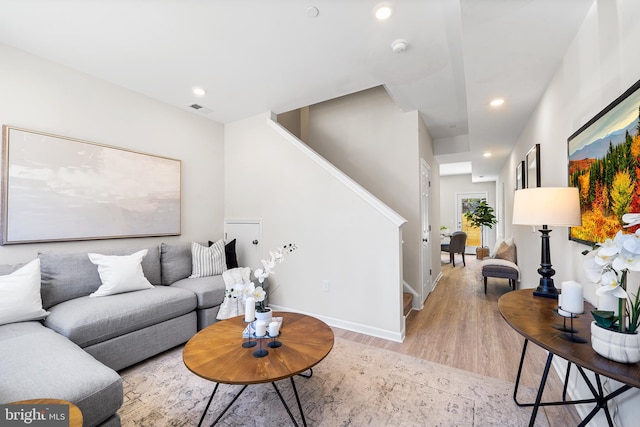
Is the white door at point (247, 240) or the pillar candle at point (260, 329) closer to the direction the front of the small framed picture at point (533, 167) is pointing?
the white door

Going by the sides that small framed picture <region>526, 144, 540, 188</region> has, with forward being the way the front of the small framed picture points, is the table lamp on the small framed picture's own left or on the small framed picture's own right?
on the small framed picture's own left

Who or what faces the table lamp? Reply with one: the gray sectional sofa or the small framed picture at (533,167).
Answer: the gray sectional sofa

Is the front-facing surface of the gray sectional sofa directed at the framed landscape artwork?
yes

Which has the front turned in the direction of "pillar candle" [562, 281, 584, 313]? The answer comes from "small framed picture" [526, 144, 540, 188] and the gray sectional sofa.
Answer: the gray sectional sofa

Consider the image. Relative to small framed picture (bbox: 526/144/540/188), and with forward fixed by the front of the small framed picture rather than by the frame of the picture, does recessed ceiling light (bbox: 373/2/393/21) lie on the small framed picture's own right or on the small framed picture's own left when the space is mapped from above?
on the small framed picture's own left

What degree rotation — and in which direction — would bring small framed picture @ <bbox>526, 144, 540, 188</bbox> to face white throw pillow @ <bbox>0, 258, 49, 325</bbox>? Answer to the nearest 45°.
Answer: approximately 45° to its left

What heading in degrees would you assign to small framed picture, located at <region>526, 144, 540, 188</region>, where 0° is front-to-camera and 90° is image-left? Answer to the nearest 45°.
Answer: approximately 90°

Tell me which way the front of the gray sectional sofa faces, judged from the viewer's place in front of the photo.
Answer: facing the viewer and to the right of the viewer

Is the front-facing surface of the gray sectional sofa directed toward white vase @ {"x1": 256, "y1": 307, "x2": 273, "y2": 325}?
yes

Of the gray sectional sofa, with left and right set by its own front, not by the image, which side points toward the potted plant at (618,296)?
front

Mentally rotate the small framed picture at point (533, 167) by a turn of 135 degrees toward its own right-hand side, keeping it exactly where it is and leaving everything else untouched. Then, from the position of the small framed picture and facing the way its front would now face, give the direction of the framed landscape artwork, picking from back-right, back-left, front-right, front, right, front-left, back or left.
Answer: back-right

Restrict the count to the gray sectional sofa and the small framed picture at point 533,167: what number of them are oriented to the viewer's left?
1

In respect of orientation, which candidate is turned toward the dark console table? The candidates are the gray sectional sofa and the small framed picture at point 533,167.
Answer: the gray sectional sofa
